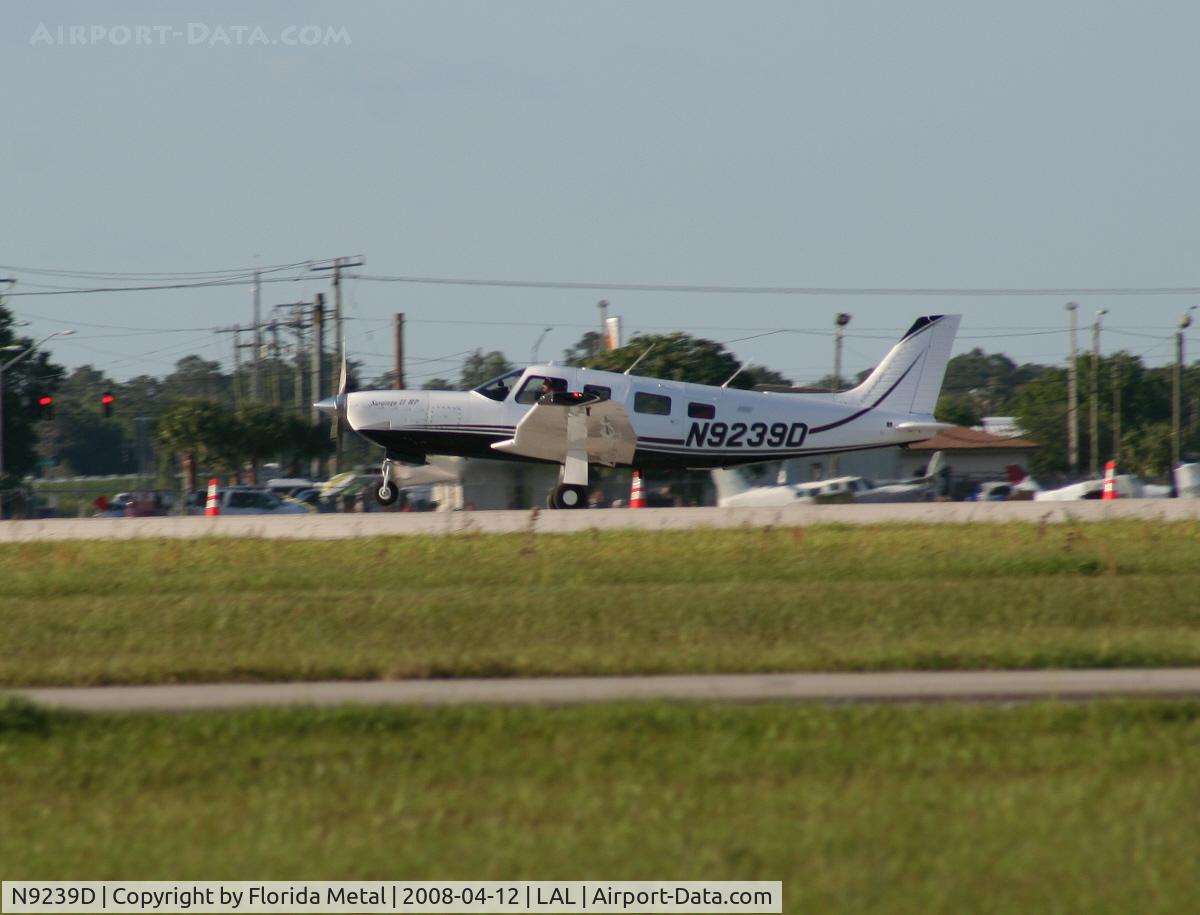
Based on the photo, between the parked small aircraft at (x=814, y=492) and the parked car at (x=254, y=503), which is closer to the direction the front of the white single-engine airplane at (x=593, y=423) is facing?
the parked car

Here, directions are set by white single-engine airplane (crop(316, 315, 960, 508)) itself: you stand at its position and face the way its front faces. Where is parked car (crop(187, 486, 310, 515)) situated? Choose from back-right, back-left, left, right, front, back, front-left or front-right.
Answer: front-right

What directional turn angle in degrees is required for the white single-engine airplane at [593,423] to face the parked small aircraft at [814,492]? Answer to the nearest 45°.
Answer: approximately 135° to its right

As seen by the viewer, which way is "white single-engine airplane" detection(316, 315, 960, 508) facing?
to the viewer's left
